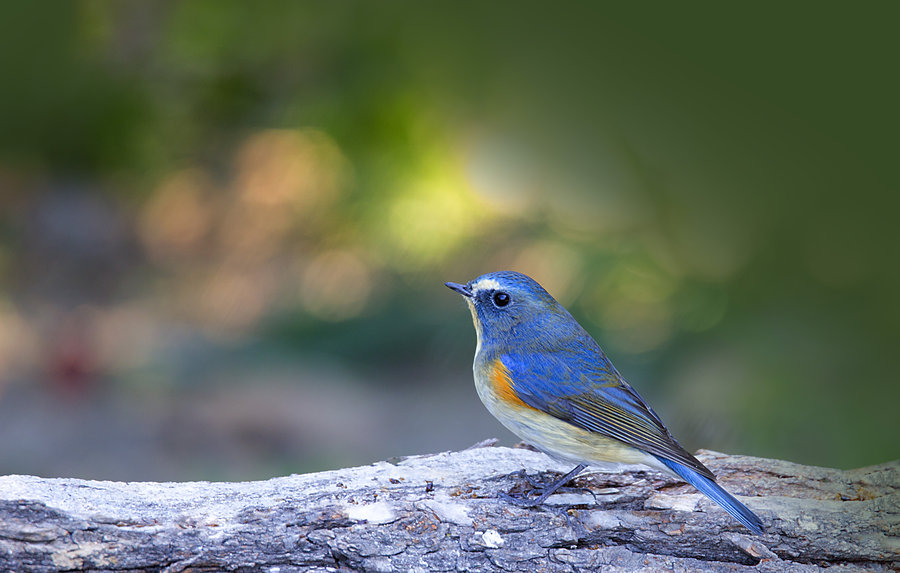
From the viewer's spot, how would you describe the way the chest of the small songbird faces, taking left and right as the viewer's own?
facing to the left of the viewer
